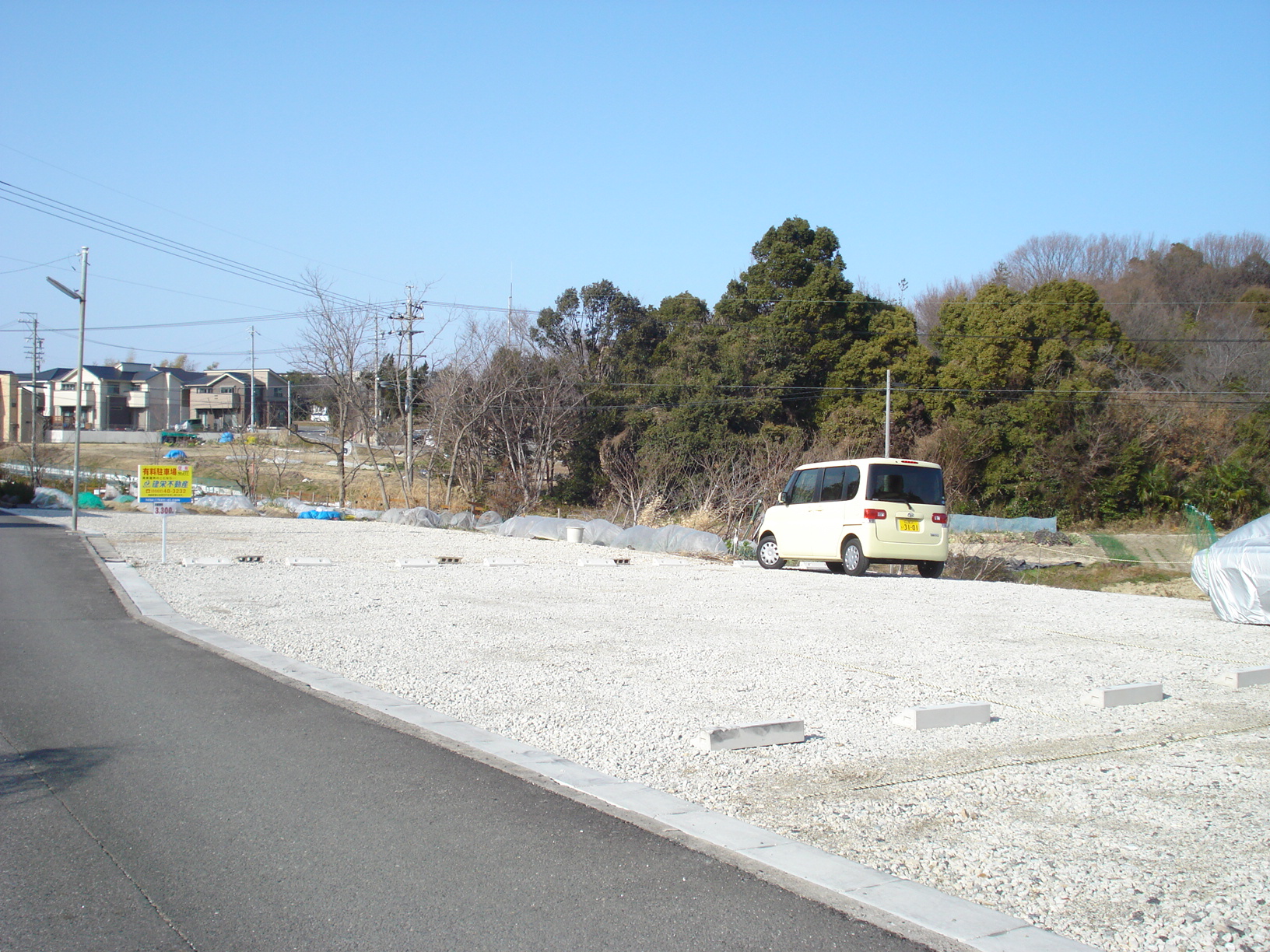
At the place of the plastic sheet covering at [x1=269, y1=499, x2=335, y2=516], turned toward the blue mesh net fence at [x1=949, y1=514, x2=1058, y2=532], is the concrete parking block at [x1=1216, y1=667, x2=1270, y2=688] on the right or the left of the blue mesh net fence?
right

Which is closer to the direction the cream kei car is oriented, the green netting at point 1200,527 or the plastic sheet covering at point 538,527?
the plastic sheet covering

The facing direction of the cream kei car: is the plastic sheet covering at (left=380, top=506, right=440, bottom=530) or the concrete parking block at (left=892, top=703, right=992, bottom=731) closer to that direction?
the plastic sheet covering

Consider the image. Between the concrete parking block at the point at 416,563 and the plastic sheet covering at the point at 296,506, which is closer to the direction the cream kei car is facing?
the plastic sheet covering

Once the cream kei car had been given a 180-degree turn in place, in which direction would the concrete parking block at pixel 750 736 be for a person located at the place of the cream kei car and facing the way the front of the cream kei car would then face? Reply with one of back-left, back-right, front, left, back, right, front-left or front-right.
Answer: front-right

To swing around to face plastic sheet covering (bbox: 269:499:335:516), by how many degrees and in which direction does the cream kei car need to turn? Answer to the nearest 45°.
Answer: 0° — it already faces it

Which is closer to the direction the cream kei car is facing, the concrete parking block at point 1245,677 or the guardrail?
the guardrail

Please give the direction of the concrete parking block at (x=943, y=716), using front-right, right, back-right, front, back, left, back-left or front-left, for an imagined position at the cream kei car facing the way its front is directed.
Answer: back-left

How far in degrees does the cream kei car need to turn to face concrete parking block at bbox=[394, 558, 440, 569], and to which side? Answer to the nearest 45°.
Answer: approximately 45° to its left

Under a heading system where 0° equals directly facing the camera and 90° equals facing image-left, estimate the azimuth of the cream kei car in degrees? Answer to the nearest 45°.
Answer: approximately 135°
